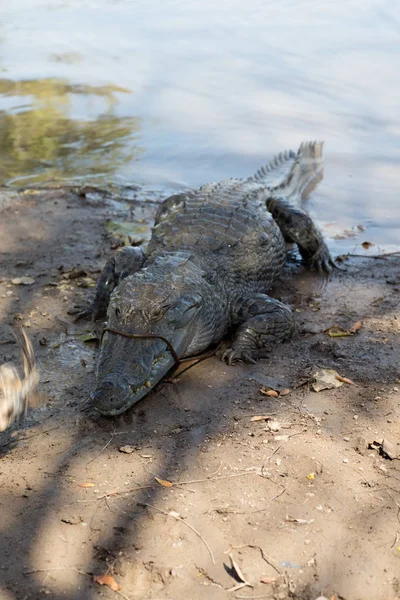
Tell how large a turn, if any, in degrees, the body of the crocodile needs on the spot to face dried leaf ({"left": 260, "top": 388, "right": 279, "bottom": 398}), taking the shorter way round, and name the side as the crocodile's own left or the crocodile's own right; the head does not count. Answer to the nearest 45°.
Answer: approximately 90° to the crocodile's own left

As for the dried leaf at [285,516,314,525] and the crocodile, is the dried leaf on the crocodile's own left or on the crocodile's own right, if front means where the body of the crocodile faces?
on the crocodile's own left

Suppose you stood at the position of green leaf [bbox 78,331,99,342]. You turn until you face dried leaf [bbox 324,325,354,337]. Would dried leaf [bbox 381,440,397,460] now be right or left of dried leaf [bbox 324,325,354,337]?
right

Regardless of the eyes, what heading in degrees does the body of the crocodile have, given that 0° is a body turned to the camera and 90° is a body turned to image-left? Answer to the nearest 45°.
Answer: approximately 45°

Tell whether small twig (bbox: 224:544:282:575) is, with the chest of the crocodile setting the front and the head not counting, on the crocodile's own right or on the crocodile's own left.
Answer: on the crocodile's own left

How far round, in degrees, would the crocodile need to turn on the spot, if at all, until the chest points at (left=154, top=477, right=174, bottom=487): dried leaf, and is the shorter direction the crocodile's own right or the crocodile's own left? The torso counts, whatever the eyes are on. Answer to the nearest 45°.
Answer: approximately 45° to the crocodile's own left

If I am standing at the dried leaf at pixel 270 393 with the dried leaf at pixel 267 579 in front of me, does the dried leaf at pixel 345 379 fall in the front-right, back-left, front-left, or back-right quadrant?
back-left

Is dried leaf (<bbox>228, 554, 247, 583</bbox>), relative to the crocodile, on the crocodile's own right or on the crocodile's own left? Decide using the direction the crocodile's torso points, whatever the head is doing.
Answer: on the crocodile's own left

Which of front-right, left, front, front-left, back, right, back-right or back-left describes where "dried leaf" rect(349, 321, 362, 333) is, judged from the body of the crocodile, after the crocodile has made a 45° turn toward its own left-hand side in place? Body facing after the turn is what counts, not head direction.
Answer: left

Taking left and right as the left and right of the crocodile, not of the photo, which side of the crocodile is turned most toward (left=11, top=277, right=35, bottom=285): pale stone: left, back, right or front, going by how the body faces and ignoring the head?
right
